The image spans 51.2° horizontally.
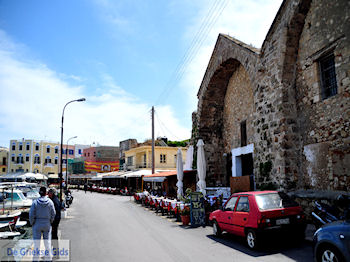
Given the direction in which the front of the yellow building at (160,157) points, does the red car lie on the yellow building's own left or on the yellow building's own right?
on the yellow building's own left

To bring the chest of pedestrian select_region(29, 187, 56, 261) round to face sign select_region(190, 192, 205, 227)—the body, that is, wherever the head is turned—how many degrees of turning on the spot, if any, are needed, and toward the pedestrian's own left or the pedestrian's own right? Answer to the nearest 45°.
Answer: approximately 45° to the pedestrian's own right

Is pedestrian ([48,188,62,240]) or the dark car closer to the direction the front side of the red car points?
the pedestrian

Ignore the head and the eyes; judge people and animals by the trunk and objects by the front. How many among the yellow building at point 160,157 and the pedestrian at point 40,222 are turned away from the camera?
1

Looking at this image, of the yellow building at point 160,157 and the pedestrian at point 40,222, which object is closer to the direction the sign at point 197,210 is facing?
the pedestrian

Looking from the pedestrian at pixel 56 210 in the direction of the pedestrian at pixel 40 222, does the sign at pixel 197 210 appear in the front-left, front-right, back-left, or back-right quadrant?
back-left

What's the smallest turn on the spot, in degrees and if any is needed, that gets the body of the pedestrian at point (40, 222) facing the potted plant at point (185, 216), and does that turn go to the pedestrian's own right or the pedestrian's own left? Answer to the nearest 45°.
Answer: approximately 45° to the pedestrian's own right

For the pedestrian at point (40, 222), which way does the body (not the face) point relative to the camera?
away from the camera

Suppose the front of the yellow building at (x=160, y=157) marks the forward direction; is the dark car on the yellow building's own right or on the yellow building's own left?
on the yellow building's own left
